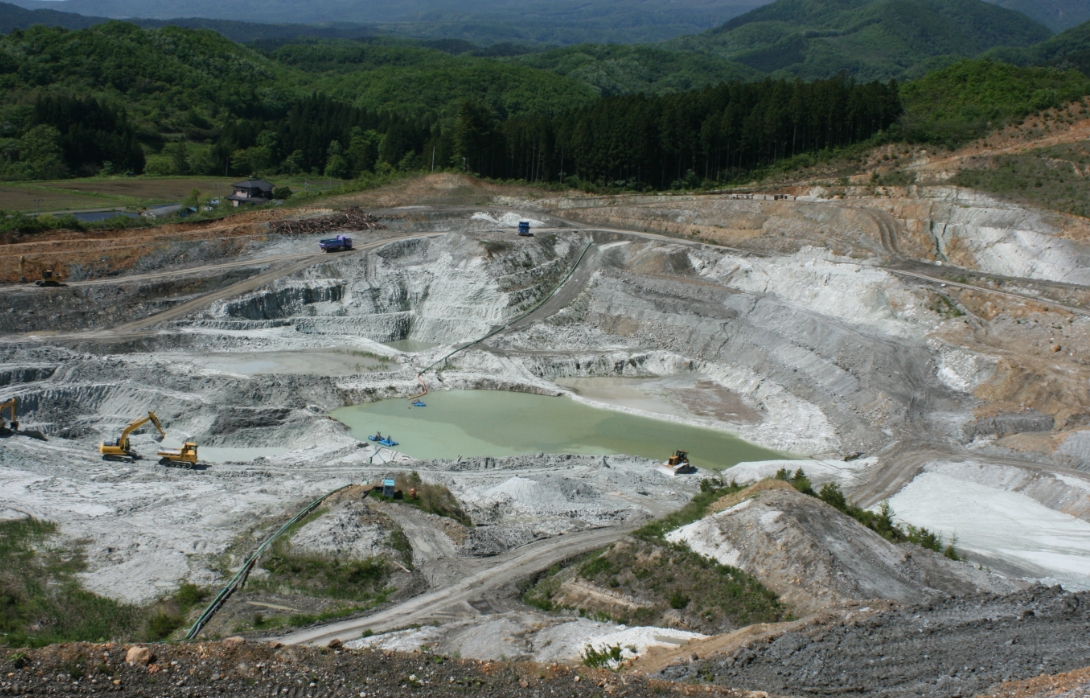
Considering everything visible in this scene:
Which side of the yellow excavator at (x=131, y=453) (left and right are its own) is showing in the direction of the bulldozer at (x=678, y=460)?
front

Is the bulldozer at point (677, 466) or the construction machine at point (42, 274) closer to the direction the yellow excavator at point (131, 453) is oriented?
the bulldozer

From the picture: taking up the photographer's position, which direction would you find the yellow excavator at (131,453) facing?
facing to the right of the viewer

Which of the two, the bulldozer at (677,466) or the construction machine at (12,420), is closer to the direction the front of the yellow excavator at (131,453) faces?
the bulldozer

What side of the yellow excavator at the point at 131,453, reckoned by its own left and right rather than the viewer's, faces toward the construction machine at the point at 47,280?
left
